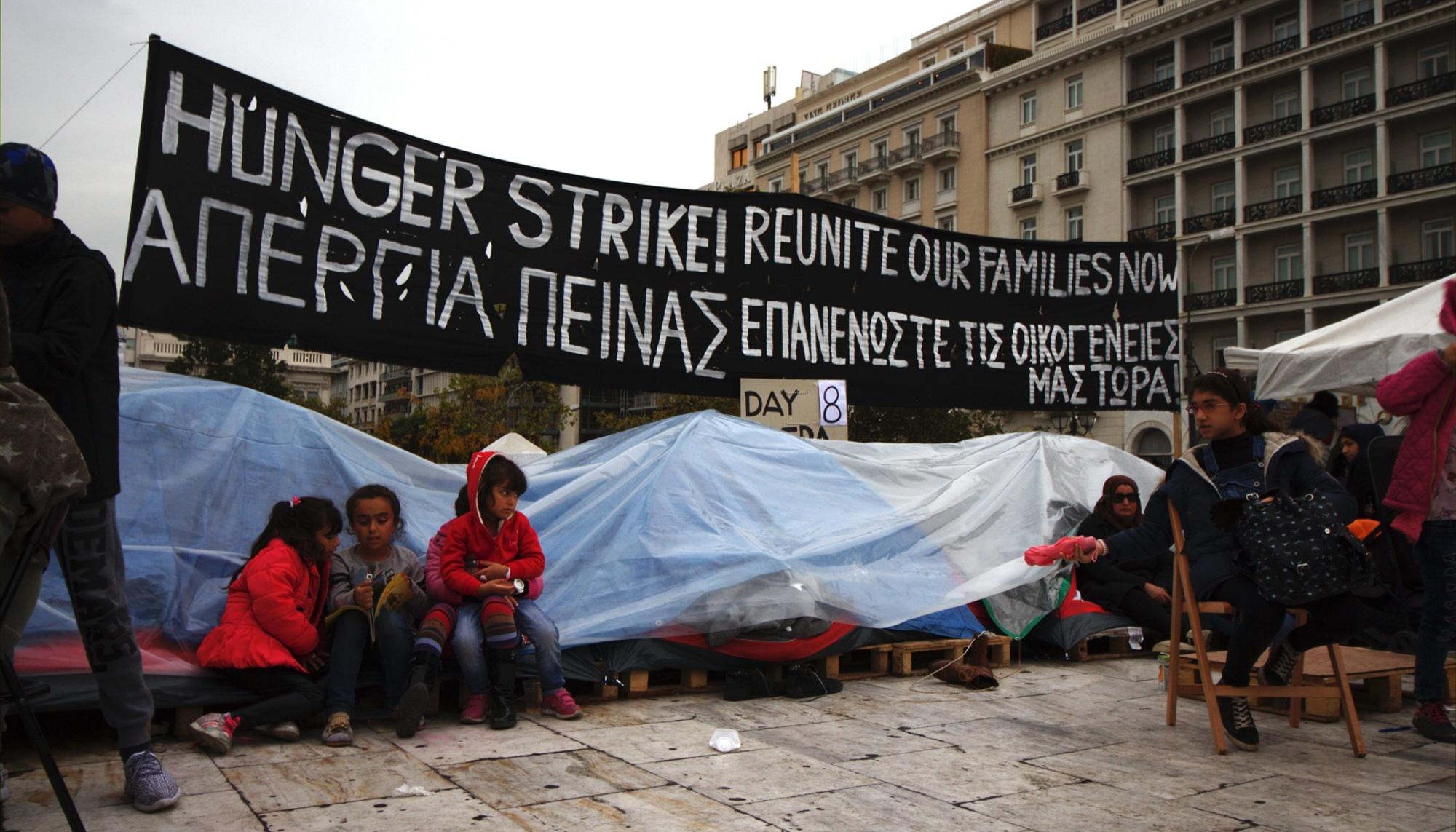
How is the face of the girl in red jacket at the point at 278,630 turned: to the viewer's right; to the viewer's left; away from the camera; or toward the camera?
to the viewer's right

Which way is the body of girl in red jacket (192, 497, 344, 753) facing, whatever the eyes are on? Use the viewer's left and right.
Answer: facing to the right of the viewer

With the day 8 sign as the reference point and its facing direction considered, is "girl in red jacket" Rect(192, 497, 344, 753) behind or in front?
in front

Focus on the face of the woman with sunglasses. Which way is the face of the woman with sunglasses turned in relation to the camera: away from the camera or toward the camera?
toward the camera

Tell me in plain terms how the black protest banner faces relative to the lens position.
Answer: facing the viewer and to the right of the viewer

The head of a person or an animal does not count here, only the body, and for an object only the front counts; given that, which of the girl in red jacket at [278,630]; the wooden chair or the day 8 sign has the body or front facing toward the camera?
the day 8 sign

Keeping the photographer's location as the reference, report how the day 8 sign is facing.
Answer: facing the viewer
